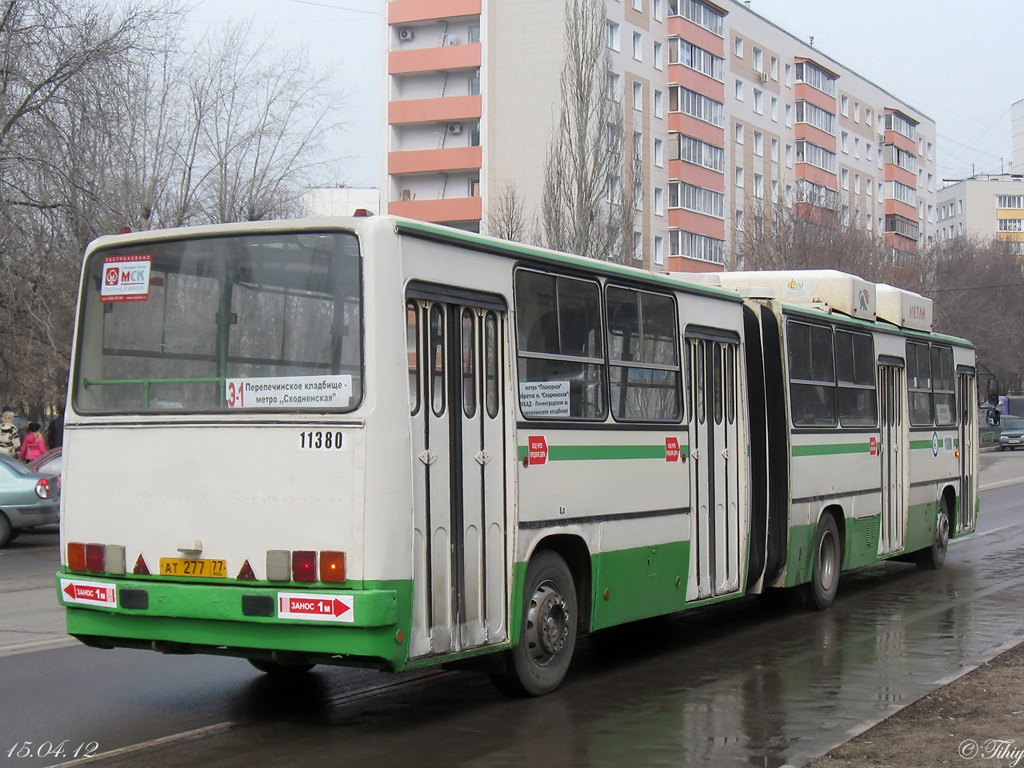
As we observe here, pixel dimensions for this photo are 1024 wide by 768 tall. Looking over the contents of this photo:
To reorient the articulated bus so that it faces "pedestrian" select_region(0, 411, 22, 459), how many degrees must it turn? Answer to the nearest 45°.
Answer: approximately 90° to its left

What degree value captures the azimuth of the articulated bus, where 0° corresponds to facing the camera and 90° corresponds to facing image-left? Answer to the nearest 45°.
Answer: approximately 225°

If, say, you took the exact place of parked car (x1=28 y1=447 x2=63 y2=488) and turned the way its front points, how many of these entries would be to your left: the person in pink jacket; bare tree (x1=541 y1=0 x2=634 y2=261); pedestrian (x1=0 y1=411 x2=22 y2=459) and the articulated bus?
1

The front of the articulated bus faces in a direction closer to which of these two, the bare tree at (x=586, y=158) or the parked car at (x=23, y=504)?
the bare tree

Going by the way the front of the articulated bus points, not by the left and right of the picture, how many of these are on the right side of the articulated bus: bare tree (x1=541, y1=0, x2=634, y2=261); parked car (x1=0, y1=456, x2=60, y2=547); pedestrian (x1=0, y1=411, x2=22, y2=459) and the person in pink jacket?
0

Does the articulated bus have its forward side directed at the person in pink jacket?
no

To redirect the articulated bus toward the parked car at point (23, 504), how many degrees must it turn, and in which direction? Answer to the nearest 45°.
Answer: approximately 90° to its left

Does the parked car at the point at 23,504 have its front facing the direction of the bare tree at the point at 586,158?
no
